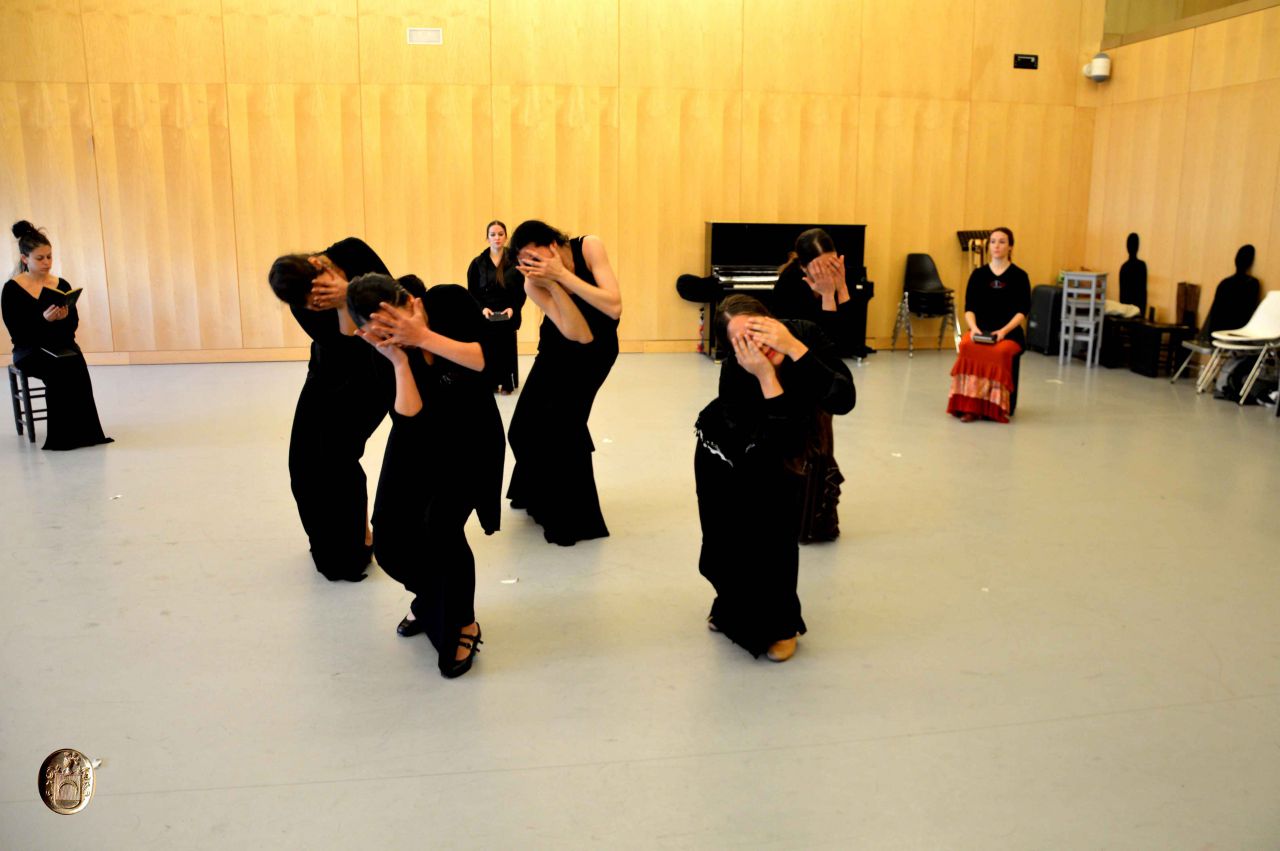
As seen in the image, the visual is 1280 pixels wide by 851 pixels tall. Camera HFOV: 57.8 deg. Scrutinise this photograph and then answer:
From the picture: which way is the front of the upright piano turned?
toward the camera

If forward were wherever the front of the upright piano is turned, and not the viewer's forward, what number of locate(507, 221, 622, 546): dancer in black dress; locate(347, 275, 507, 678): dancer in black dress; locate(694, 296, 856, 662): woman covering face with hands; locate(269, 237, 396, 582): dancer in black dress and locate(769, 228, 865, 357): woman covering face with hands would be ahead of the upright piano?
5

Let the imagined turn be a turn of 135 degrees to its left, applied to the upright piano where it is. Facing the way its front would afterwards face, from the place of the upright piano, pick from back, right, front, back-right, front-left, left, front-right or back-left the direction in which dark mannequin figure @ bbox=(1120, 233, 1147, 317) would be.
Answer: front-right

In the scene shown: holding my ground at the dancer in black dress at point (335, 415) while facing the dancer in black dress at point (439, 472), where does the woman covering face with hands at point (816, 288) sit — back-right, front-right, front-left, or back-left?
front-left

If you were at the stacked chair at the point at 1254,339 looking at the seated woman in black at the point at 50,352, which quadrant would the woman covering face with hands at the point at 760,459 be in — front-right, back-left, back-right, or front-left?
front-left

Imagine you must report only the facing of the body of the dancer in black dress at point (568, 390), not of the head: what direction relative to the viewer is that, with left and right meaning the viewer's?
facing the viewer and to the left of the viewer

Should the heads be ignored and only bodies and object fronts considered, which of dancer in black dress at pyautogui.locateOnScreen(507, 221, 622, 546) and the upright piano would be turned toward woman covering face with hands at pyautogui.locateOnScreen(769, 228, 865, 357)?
the upright piano

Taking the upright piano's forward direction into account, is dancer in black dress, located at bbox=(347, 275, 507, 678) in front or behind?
in front

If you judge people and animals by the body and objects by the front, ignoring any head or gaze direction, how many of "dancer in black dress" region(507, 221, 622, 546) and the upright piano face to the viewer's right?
0

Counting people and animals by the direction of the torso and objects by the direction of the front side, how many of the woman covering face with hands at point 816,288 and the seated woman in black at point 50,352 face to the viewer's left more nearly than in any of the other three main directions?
0

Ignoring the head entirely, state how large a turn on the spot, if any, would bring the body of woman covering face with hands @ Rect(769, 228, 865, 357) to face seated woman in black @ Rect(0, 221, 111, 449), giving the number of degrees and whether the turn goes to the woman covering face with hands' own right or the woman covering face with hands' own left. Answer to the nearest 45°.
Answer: approximately 135° to the woman covering face with hands' own right

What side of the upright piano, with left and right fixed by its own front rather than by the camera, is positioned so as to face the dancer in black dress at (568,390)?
front

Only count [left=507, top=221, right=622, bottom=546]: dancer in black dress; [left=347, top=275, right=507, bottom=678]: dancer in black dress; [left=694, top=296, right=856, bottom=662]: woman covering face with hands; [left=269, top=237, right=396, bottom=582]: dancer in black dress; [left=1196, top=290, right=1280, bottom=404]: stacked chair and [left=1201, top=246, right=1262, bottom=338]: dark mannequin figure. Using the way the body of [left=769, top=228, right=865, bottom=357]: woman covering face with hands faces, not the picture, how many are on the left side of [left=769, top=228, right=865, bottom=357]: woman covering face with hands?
2

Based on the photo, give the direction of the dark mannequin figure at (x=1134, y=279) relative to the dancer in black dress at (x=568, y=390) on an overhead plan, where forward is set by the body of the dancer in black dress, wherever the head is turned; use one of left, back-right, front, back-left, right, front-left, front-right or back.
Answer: back

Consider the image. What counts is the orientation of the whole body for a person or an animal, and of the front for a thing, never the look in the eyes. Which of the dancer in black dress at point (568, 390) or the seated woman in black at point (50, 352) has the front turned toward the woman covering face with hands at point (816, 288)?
the seated woman in black

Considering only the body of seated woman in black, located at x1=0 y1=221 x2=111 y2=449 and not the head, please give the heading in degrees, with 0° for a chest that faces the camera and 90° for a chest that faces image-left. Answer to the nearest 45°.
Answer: approximately 315°

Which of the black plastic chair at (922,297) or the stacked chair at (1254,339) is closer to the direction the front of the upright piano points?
the stacked chair

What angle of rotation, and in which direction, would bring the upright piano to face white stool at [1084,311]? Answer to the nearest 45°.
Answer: approximately 90° to its left

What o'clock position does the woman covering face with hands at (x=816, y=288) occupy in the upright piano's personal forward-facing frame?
The woman covering face with hands is roughly at 12 o'clock from the upright piano.
